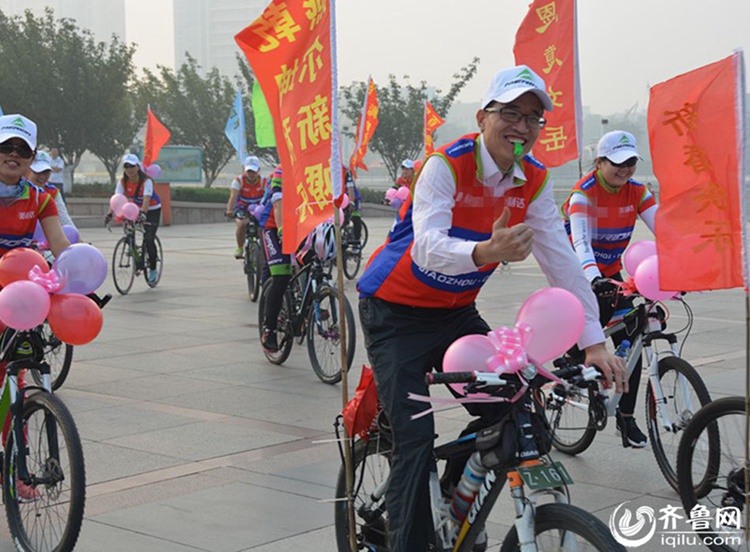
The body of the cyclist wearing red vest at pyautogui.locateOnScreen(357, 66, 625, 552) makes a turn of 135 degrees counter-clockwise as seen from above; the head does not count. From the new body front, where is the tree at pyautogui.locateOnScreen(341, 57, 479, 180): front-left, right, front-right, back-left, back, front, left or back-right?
front

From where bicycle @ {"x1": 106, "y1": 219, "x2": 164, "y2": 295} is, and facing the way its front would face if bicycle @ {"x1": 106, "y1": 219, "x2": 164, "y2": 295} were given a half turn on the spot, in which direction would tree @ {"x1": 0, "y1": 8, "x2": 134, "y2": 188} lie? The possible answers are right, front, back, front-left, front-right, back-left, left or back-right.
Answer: front-left

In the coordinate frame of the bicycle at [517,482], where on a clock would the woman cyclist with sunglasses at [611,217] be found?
The woman cyclist with sunglasses is roughly at 8 o'clock from the bicycle.

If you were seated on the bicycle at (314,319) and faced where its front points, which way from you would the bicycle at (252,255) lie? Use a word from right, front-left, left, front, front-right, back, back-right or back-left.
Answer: back-left

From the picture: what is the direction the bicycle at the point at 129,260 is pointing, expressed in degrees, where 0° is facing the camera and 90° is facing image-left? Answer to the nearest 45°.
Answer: approximately 45°

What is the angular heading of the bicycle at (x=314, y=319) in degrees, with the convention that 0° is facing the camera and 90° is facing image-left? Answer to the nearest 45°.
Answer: approximately 315°
